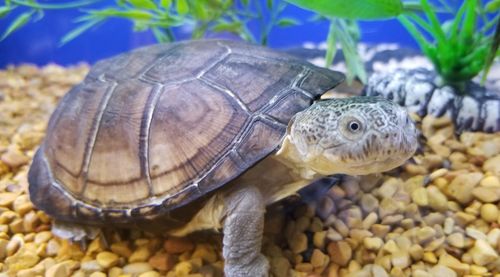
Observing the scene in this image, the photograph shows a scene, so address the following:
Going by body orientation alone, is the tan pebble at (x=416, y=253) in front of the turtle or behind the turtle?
in front

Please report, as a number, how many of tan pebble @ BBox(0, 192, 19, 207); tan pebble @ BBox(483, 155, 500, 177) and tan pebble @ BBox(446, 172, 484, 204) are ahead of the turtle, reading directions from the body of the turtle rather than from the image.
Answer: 2

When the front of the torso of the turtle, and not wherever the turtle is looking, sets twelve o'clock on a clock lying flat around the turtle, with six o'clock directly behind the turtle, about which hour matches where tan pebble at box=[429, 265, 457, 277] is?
The tan pebble is roughly at 1 o'clock from the turtle.

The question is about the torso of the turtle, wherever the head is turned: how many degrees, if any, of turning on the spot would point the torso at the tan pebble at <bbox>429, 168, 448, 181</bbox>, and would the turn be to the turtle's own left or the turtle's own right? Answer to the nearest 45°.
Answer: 0° — it already faces it

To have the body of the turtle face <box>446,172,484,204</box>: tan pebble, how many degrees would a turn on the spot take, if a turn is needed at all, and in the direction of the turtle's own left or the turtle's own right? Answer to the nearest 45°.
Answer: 0° — it already faces it

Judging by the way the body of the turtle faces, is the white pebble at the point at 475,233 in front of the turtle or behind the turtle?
in front

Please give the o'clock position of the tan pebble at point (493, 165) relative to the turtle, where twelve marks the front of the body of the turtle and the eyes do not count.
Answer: The tan pebble is roughly at 12 o'clock from the turtle.

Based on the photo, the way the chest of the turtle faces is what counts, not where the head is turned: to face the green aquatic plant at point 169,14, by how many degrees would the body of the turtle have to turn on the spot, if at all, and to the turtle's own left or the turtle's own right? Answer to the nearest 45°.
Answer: approximately 90° to the turtle's own left

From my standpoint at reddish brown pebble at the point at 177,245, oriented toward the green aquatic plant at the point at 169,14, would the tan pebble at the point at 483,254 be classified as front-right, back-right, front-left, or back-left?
back-right

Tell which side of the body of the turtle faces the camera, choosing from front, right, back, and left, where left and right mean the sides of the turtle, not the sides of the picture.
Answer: right
